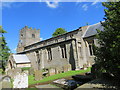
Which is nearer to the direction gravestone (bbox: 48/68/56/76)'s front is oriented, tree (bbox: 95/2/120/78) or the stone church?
the tree

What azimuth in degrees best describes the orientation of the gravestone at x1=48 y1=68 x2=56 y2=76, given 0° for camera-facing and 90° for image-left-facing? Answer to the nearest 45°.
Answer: approximately 0°

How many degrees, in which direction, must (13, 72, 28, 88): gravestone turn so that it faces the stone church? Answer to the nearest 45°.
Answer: approximately 135° to its left

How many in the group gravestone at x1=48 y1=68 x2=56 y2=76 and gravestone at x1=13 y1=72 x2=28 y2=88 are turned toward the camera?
2

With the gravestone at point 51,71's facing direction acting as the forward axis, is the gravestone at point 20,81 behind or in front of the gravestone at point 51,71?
in front

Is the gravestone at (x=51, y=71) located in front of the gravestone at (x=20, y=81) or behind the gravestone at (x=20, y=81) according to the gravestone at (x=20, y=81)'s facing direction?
behind

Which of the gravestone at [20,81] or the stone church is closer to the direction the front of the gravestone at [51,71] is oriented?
the gravestone

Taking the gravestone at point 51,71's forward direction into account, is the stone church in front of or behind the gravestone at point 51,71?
behind

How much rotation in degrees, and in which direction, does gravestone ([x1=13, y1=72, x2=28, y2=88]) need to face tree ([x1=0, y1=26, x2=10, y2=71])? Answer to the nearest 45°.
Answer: approximately 180°

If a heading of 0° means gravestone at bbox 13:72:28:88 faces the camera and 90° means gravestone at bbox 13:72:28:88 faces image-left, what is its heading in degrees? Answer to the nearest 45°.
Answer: approximately 0°
